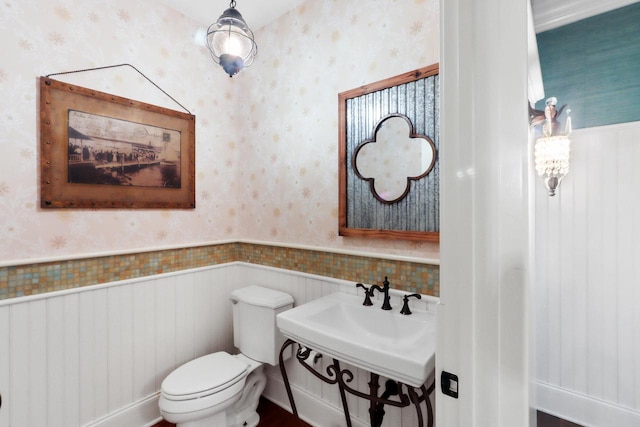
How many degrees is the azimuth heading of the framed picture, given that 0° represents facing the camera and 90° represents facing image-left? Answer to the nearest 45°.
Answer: approximately 315°

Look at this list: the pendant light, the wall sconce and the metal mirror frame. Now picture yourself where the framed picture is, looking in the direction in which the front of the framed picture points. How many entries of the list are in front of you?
3

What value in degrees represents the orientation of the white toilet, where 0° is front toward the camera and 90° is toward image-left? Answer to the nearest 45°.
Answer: approximately 45°

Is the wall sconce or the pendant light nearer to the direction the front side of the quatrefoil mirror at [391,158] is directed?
the pendant light

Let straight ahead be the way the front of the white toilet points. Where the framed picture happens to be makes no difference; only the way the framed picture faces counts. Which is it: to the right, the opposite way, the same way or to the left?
to the left

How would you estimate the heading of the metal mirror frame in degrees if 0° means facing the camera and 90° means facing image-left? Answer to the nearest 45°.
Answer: approximately 45°
